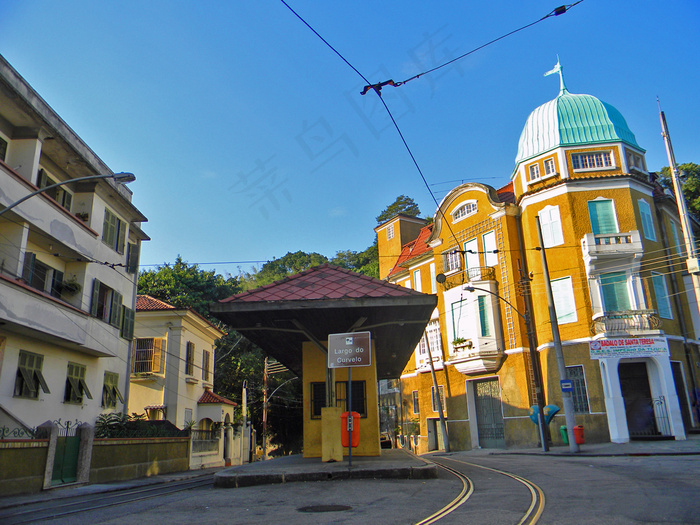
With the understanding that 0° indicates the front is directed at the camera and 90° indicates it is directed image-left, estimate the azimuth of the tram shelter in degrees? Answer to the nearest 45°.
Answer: approximately 0°

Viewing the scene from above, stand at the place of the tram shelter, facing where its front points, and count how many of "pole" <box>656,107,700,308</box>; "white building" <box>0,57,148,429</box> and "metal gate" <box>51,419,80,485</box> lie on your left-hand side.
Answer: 1

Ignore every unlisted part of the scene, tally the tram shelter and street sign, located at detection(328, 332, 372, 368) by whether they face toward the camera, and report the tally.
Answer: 2

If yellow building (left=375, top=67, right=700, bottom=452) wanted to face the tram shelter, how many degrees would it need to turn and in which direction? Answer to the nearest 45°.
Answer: approximately 45° to its right

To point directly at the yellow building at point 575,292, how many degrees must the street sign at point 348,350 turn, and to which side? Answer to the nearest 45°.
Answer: approximately 135° to its left

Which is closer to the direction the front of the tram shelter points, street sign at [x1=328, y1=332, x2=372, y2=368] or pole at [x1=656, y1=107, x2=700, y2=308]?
the street sign

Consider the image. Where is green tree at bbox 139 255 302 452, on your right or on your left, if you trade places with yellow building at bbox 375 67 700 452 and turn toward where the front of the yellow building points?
on your right

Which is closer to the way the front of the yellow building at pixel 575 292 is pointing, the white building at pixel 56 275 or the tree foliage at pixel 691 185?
the white building

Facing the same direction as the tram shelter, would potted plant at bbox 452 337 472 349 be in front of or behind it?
behind

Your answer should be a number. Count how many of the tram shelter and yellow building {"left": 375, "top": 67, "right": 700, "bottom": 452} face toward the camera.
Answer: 2

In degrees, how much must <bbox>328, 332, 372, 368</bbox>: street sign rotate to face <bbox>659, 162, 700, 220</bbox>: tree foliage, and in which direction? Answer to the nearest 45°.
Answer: approximately 135° to its left
